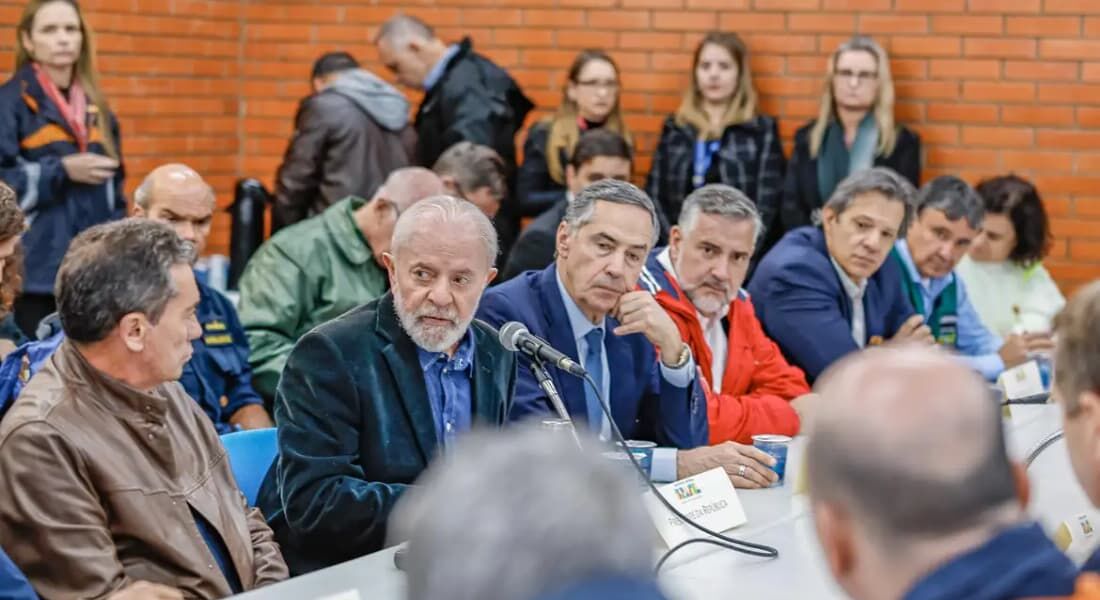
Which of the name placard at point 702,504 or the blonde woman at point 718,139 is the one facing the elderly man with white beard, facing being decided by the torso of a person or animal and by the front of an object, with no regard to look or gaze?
the blonde woman

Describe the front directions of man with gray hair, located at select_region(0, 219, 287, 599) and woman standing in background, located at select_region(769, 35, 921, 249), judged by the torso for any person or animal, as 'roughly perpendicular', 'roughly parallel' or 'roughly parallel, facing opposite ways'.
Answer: roughly perpendicular

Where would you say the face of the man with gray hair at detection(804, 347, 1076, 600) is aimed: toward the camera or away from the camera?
away from the camera

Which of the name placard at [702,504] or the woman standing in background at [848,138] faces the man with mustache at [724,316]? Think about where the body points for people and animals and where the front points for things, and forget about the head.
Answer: the woman standing in background

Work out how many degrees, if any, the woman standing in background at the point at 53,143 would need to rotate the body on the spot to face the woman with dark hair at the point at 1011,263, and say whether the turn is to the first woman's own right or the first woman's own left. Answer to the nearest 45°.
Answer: approximately 45° to the first woman's own left

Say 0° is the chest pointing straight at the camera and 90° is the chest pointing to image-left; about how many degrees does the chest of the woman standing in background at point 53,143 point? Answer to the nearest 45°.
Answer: approximately 315°

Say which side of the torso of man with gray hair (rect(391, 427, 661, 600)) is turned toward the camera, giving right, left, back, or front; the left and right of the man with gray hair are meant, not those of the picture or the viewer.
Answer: back

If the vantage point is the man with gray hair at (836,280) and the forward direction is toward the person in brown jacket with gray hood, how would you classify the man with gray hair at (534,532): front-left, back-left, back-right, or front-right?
back-left

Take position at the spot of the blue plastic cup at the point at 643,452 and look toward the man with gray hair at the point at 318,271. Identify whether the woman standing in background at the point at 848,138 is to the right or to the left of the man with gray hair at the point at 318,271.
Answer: right

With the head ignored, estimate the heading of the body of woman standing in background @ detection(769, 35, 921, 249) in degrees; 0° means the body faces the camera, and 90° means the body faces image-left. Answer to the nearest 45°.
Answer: approximately 0°

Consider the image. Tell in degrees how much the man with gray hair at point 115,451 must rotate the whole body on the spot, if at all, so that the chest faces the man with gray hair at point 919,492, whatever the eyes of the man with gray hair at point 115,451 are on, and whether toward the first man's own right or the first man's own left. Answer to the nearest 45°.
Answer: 0° — they already face them
